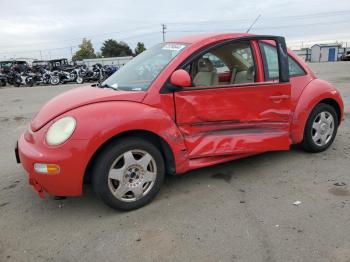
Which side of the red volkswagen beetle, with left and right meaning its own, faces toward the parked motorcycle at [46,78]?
right

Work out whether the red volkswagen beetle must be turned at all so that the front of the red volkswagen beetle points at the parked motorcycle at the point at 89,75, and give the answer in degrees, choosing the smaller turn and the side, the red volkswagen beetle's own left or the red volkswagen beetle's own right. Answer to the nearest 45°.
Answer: approximately 135° to the red volkswagen beetle's own right

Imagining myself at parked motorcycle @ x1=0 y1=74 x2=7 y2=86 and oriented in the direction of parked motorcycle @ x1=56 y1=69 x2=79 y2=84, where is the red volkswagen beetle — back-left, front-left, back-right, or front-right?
front-right

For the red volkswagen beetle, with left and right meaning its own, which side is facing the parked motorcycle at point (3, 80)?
right

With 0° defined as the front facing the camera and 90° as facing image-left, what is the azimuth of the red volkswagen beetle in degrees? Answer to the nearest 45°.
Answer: approximately 45°

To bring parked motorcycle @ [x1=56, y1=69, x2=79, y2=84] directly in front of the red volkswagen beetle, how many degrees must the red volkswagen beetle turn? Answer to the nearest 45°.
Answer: approximately 135° to its right
